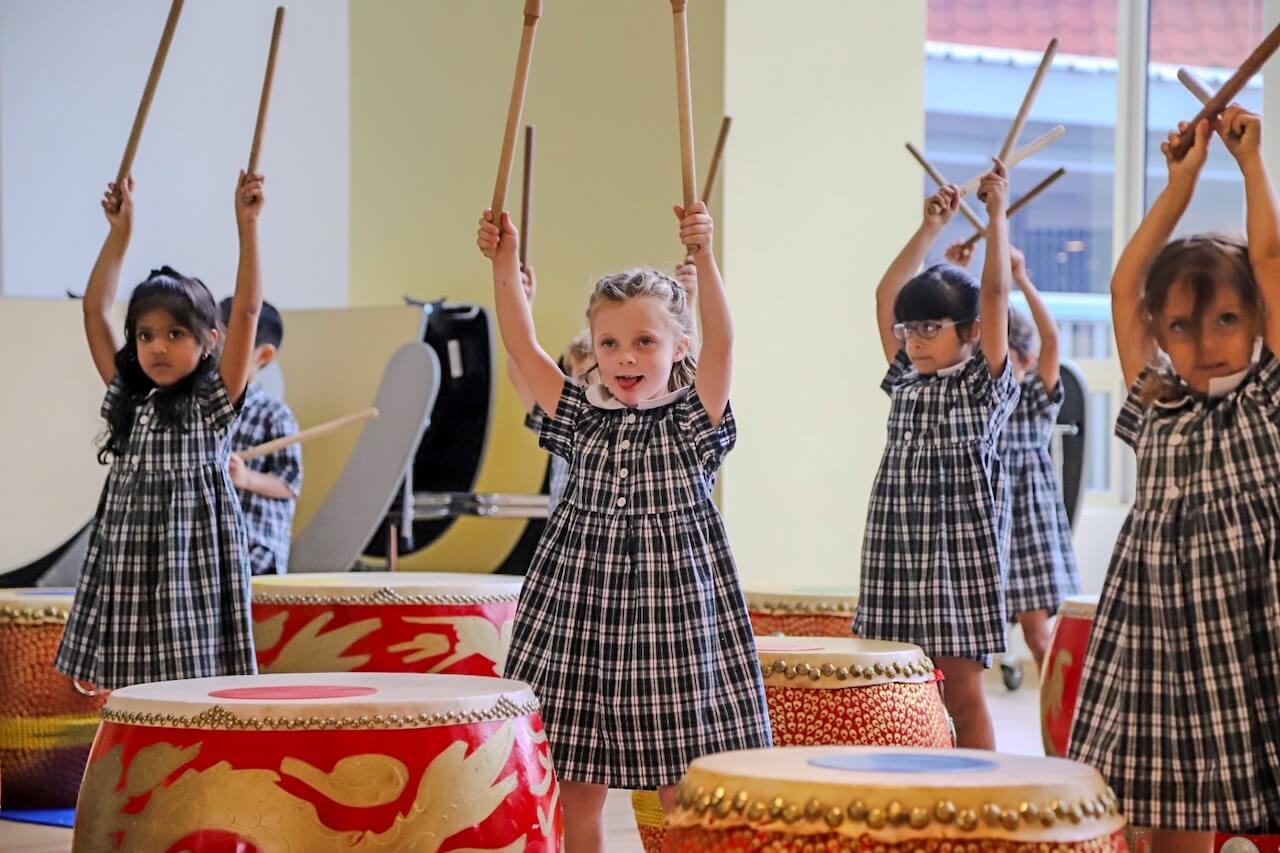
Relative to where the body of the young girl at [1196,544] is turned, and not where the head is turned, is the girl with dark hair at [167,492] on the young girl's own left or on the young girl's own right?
on the young girl's own right

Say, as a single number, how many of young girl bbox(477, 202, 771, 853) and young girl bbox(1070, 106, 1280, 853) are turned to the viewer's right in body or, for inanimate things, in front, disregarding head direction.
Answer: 0

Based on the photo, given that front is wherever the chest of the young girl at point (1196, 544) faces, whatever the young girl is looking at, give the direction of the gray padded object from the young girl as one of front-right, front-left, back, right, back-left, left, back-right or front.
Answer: right

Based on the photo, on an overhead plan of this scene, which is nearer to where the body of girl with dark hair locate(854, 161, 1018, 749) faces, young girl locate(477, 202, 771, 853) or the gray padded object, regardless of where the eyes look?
the young girl

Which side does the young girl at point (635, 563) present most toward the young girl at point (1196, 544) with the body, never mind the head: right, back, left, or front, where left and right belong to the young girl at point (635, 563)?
left

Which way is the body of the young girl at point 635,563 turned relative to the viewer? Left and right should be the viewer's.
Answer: facing the viewer

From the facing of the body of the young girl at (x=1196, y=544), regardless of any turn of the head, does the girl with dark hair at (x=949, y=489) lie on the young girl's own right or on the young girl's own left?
on the young girl's own right

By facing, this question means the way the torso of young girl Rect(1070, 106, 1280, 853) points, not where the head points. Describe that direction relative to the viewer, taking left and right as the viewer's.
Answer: facing the viewer and to the left of the viewer

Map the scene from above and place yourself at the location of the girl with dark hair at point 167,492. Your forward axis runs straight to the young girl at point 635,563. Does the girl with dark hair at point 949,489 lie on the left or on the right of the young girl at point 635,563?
left

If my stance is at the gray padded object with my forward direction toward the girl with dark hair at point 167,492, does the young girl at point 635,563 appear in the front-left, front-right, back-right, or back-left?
front-left

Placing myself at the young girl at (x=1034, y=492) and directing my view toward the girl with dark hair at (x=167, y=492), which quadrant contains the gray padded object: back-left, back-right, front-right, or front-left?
front-right

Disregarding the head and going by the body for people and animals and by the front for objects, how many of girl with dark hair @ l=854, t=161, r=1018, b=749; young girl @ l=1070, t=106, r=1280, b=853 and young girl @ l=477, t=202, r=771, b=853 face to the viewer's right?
0

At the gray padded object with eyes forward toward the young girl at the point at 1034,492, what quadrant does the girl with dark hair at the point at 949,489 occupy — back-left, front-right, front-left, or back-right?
front-right
